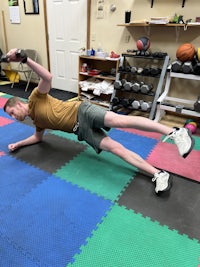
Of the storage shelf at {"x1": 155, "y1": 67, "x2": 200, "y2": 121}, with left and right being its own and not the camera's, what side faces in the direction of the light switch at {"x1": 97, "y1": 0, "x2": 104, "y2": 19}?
right

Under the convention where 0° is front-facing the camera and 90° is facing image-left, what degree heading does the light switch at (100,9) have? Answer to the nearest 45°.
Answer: approximately 0°

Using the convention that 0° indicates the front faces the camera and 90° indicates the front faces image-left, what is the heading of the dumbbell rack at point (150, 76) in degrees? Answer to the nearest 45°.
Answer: approximately 45°

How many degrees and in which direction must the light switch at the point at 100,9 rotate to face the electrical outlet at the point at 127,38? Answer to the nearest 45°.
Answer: approximately 45° to its left

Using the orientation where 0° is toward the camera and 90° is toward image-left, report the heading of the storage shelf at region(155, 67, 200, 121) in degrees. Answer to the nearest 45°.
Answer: approximately 45°

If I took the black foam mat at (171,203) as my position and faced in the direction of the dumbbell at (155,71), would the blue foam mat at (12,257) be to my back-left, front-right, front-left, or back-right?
back-left
